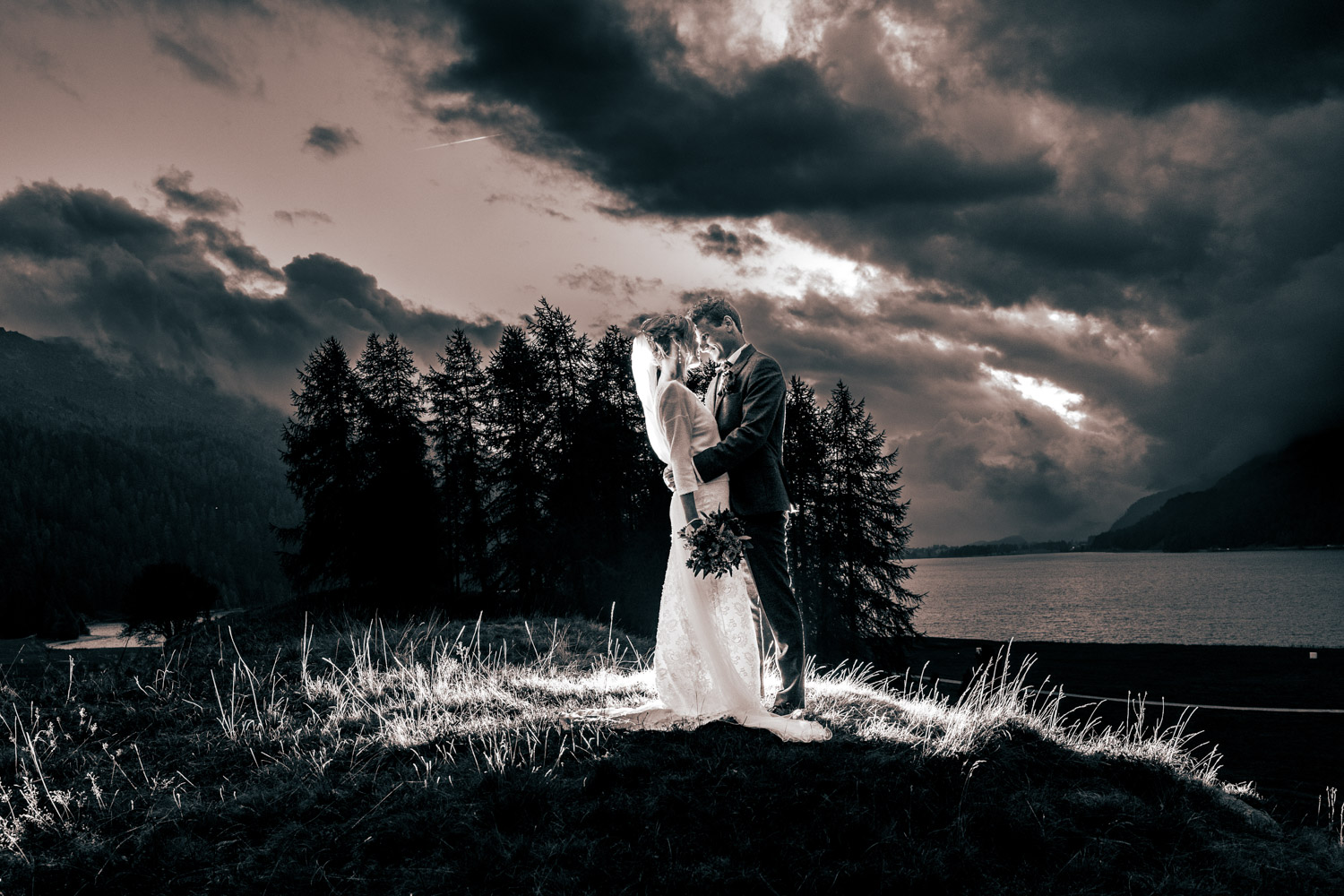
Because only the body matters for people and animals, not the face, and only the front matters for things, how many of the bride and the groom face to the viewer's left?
1

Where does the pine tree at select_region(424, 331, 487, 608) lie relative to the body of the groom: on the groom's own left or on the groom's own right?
on the groom's own right

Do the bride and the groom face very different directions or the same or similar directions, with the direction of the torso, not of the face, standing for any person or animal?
very different directions

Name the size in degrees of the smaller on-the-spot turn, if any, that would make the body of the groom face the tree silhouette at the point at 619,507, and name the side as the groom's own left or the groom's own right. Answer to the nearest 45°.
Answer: approximately 90° to the groom's own right

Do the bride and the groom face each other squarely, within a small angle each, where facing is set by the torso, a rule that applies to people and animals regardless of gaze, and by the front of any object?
yes

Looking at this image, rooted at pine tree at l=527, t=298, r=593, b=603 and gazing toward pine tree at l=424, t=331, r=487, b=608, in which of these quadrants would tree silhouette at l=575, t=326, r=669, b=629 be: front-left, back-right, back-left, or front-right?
back-right

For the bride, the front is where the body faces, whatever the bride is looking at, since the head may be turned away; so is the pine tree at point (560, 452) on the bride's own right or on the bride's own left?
on the bride's own left

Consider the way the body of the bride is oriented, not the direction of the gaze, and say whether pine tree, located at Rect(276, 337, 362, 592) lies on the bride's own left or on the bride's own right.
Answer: on the bride's own left

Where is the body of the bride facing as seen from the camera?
to the viewer's right

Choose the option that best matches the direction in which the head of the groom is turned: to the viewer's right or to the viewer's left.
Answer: to the viewer's left

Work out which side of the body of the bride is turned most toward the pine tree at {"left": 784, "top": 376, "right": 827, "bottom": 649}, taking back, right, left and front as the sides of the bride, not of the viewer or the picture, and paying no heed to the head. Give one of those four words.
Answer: left

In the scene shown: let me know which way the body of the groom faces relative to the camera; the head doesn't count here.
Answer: to the viewer's left
